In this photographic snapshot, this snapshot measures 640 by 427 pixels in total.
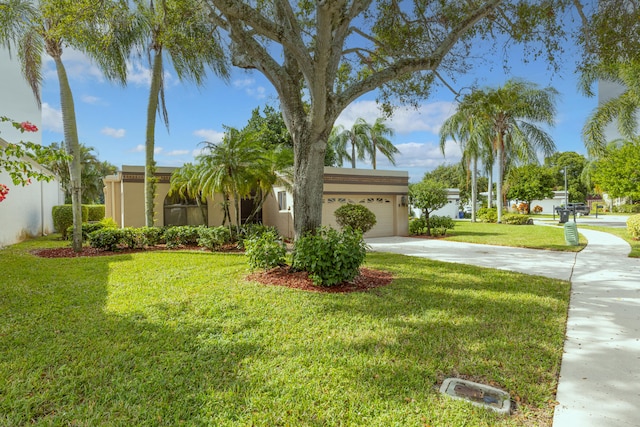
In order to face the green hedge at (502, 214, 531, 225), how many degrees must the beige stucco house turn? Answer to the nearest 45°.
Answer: approximately 90° to its left

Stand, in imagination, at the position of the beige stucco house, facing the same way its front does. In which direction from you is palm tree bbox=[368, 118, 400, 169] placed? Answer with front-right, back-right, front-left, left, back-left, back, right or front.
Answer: back-left

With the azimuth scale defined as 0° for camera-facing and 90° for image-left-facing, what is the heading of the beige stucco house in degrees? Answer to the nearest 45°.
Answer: approximately 0°

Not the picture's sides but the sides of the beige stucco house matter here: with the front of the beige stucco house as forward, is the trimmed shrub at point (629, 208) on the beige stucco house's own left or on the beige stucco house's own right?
on the beige stucco house's own left

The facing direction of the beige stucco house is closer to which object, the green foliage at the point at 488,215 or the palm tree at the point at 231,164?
the palm tree

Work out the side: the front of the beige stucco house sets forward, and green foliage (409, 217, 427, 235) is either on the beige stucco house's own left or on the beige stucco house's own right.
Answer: on the beige stucco house's own left

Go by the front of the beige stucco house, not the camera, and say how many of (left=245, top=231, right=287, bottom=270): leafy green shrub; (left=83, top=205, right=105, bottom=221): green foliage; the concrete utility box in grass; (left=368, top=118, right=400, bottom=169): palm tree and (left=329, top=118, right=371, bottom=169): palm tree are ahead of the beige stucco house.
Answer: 2

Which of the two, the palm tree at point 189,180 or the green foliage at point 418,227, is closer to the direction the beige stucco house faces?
the palm tree

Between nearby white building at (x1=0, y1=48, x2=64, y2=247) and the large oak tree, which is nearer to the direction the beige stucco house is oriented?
the large oak tree

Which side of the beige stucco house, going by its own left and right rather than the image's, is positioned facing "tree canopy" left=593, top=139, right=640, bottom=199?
left

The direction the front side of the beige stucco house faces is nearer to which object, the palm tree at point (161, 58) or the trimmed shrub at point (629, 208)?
the palm tree

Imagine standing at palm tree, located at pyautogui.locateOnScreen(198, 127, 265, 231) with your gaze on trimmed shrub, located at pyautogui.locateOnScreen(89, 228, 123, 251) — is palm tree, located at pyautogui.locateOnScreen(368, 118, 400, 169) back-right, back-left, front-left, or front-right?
back-right
